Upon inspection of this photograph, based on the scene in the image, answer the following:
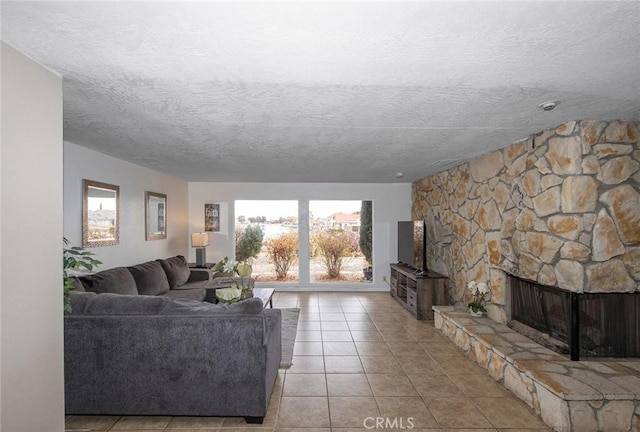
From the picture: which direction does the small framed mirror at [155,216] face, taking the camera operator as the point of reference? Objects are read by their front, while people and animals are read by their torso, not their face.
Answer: facing the viewer and to the right of the viewer

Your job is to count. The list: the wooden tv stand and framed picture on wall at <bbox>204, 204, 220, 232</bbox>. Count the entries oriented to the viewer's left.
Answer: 1

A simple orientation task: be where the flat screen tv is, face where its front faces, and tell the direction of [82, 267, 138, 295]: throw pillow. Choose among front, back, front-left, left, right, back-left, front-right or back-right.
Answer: front

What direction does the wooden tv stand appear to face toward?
to the viewer's left

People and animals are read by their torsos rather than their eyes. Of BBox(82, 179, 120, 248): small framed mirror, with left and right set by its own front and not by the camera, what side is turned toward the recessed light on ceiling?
front

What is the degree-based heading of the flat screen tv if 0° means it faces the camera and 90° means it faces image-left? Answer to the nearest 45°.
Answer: approximately 45°

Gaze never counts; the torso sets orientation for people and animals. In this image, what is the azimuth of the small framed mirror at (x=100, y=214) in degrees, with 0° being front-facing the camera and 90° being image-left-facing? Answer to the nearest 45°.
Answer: approximately 315°

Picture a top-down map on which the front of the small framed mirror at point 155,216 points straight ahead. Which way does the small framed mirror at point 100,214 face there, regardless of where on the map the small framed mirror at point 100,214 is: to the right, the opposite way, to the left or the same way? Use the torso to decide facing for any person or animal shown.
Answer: the same way

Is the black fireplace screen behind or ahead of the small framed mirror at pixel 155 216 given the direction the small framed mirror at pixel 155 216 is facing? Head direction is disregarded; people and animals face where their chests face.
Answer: ahead

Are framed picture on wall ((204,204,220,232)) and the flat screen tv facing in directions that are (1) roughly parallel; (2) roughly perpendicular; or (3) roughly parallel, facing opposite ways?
roughly perpendicular

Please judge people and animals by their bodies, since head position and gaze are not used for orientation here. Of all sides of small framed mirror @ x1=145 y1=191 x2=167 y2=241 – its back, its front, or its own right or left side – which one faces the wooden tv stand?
front

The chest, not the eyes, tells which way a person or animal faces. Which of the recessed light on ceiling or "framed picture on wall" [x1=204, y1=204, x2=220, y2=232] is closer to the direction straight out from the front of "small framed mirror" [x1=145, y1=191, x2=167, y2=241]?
the recessed light on ceiling

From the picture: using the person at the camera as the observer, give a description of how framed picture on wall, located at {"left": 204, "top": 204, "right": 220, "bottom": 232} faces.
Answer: facing the viewer

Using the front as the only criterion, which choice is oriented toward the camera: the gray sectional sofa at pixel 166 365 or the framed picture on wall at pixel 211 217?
the framed picture on wall

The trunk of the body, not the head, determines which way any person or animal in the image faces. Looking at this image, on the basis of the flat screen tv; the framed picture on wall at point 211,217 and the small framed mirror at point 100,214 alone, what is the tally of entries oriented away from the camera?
0

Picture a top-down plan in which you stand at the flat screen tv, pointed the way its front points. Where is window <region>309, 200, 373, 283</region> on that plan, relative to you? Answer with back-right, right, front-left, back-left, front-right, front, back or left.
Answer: right
